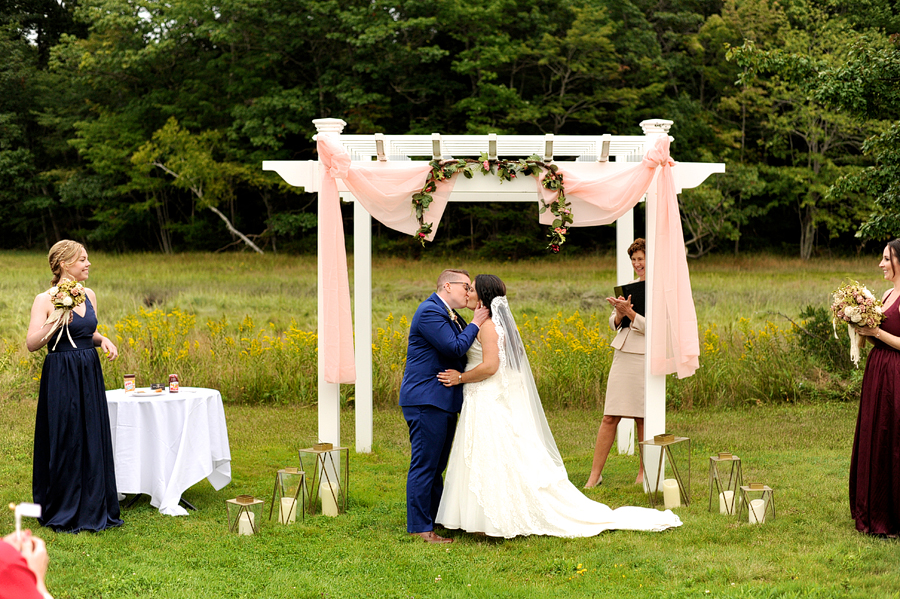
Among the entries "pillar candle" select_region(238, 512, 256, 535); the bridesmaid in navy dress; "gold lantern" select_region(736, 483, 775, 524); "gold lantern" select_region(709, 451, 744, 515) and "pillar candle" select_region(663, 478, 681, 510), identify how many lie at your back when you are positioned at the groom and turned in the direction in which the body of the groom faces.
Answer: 2

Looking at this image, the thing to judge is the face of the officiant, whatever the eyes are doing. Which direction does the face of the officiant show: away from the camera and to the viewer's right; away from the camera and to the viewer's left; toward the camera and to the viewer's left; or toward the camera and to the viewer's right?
toward the camera and to the viewer's left

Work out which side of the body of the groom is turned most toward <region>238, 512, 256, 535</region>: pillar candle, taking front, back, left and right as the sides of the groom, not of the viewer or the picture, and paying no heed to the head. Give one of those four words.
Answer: back

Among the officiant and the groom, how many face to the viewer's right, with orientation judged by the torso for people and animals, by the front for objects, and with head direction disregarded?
1

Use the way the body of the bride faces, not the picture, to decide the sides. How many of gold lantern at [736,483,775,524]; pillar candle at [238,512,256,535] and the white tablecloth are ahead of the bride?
2

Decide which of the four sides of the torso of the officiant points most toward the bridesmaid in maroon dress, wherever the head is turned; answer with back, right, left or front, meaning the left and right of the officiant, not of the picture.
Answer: left

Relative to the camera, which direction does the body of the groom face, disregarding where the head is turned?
to the viewer's right

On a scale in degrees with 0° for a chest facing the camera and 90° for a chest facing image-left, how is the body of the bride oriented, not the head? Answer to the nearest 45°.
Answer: approximately 90°

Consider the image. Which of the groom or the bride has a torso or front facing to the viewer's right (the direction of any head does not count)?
the groom

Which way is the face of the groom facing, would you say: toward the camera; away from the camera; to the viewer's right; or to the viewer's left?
to the viewer's right

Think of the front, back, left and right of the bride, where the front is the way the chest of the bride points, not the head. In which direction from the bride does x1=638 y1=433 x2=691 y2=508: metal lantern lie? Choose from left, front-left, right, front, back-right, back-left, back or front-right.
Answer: back-right

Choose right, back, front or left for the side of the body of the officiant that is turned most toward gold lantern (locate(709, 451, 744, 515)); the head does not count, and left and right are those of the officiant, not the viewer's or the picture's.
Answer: left

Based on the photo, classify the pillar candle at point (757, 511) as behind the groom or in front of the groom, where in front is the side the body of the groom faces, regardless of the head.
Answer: in front

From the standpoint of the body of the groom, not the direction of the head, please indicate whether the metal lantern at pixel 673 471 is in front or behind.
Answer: in front
